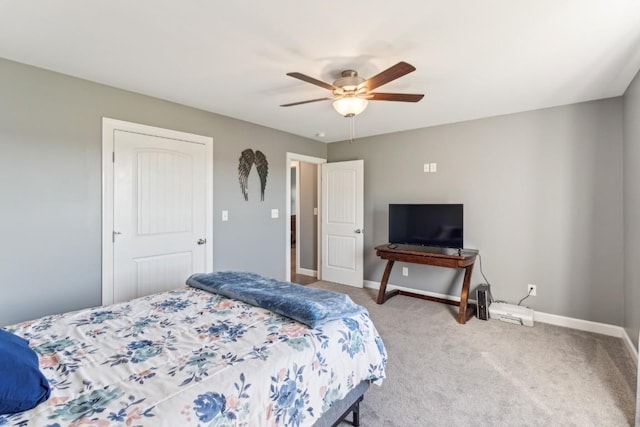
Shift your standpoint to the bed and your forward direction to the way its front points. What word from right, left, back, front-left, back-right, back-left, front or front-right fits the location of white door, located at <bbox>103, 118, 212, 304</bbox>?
front-left

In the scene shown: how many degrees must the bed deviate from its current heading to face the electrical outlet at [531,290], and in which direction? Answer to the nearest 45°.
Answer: approximately 45° to its right

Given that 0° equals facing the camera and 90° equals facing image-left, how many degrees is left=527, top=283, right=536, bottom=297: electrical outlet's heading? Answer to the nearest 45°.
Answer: approximately 0°

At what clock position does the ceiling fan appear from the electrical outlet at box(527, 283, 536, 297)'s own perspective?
The ceiling fan is roughly at 1 o'clock from the electrical outlet.

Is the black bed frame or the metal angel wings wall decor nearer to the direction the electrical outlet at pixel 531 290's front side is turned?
the black bed frame

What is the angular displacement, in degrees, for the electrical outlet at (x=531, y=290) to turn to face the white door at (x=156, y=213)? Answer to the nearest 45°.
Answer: approximately 45° to its right

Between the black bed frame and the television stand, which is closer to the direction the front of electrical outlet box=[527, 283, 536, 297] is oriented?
the black bed frame

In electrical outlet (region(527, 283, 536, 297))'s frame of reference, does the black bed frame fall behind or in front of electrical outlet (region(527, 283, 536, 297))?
in front

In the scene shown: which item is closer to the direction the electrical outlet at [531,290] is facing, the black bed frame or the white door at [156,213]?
the black bed frame

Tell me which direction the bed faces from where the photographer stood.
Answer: facing away from the viewer and to the right of the viewer

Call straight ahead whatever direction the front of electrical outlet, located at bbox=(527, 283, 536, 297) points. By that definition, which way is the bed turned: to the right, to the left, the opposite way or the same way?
the opposite way

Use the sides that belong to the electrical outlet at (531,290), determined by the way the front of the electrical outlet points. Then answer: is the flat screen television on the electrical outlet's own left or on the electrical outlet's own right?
on the electrical outlet's own right

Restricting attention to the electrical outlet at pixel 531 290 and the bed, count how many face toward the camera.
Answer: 1

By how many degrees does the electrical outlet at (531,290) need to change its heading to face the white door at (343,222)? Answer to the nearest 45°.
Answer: approximately 90° to its right
